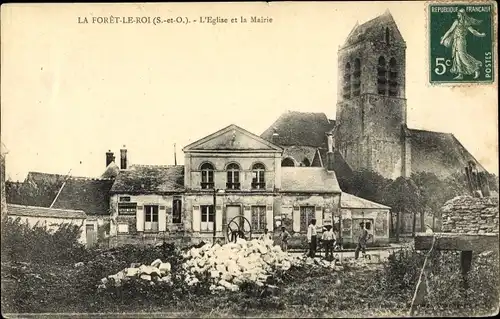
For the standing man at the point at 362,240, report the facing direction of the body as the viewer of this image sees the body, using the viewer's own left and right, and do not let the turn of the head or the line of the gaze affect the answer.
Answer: facing the viewer and to the left of the viewer

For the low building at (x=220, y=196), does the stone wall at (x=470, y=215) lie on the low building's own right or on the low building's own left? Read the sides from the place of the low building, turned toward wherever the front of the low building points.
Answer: on the low building's own left

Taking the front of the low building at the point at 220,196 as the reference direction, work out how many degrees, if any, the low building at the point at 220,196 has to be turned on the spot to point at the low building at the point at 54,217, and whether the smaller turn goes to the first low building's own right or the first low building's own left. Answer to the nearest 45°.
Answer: approximately 90° to the first low building's own right

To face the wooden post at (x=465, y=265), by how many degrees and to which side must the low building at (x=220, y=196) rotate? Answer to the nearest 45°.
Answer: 0° — it already faces it
